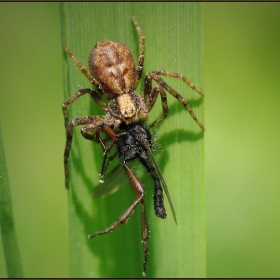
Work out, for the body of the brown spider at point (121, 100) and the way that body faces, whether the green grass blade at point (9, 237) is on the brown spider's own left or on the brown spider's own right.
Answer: on the brown spider's own right
